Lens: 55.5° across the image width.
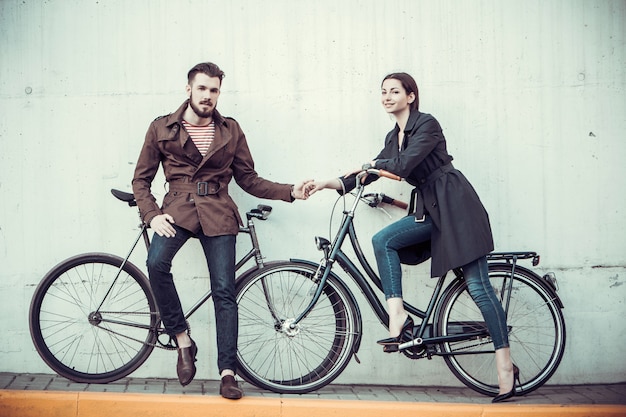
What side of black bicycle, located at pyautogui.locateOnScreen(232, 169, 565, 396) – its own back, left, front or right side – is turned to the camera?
left

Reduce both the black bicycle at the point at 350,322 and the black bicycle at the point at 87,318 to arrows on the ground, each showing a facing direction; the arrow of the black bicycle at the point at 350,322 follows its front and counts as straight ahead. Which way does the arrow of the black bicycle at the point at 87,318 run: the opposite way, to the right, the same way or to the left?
the opposite way

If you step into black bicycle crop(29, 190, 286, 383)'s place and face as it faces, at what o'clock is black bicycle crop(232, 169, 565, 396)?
black bicycle crop(232, 169, 565, 396) is roughly at 1 o'clock from black bicycle crop(29, 190, 286, 383).

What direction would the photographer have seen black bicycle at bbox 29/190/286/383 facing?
facing to the right of the viewer

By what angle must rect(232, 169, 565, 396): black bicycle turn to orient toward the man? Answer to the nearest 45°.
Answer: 0° — it already faces them

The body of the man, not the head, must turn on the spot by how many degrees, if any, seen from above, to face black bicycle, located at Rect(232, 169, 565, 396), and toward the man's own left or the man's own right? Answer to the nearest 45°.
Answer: approximately 90° to the man's own left

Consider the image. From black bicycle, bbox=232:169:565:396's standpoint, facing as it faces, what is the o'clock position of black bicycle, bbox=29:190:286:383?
black bicycle, bbox=29:190:286:383 is roughly at 12 o'clock from black bicycle, bbox=232:169:565:396.

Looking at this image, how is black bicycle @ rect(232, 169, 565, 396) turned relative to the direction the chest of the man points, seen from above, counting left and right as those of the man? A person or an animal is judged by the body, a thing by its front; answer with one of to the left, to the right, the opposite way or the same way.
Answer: to the right

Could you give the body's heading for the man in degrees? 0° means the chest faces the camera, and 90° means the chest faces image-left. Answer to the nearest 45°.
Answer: approximately 0°
